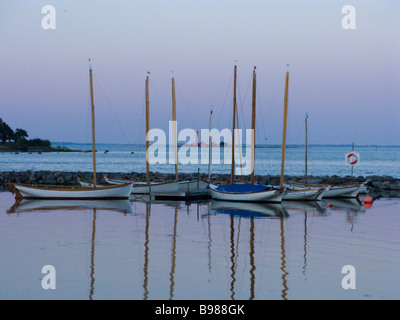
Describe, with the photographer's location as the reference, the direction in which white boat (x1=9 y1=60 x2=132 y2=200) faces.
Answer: facing to the right of the viewer

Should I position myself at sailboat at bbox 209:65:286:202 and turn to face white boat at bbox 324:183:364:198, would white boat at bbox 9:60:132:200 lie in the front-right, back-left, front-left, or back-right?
back-left

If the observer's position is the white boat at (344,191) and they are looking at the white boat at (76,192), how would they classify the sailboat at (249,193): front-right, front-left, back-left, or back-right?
front-left

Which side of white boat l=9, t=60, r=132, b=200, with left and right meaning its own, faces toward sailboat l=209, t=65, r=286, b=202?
front

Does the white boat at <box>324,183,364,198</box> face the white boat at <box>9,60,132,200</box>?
no

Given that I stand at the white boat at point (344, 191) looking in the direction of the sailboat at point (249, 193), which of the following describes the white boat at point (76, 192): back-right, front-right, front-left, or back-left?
front-right

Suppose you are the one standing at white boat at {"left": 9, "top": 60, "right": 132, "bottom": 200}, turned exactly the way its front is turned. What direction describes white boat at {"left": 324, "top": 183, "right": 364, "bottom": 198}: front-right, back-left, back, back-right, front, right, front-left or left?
front
